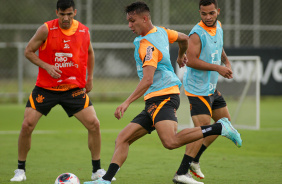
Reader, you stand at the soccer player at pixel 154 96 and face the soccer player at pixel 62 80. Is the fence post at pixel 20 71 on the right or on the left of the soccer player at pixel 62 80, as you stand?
right

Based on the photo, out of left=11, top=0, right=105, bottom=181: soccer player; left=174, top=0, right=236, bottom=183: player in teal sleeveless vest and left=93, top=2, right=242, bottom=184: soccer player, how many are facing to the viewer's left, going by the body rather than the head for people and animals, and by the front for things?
1

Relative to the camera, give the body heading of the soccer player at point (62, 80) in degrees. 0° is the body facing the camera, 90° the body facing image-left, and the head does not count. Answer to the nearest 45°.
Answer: approximately 0°

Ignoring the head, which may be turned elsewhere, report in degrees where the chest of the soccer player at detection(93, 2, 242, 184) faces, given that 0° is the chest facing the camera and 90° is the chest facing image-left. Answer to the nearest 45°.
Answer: approximately 90°

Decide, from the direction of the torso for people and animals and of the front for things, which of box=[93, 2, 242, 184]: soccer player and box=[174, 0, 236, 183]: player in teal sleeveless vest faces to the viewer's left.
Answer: the soccer player

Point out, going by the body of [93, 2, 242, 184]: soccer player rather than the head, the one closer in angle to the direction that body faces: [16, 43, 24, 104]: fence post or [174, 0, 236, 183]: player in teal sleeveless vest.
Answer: the fence post

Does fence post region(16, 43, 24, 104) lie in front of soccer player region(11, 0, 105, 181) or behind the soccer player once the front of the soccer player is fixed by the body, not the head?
behind

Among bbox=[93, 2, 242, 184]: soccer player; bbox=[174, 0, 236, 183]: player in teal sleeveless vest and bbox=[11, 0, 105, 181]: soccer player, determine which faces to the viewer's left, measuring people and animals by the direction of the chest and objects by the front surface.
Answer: bbox=[93, 2, 242, 184]: soccer player

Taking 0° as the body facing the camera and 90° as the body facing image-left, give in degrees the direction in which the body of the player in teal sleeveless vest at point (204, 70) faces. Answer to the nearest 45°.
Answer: approximately 315°

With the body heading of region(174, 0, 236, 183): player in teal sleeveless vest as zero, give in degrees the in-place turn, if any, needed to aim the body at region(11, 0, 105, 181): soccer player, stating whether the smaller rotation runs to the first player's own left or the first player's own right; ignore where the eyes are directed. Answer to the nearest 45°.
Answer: approximately 135° to the first player's own right

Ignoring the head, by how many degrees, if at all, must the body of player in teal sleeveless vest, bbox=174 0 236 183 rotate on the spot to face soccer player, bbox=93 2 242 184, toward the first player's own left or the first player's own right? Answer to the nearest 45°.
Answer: approximately 90° to the first player's own right
